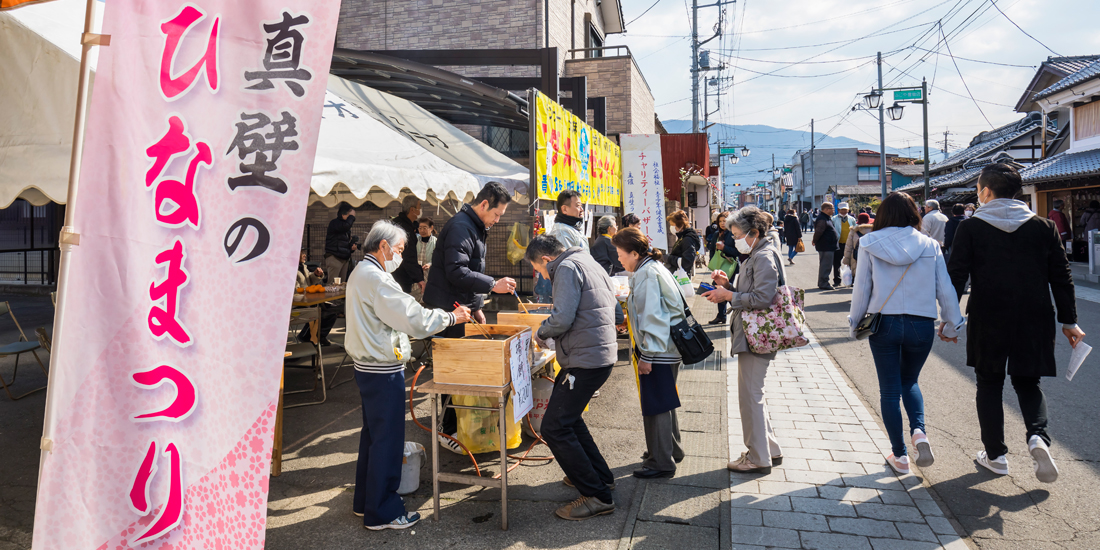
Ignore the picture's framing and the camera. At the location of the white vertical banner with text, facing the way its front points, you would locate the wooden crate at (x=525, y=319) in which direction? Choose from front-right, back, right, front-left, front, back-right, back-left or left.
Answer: front

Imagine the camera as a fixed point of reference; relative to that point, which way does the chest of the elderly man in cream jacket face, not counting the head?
to the viewer's right

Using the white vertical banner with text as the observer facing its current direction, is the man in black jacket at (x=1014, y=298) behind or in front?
in front

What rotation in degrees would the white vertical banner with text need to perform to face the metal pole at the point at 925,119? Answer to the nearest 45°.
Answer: approximately 135° to its left

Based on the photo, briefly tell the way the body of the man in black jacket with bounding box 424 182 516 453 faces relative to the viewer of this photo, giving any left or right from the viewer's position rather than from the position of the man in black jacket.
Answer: facing to the right of the viewer

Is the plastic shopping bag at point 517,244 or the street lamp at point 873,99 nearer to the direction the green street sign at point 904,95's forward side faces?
the plastic shopping bag

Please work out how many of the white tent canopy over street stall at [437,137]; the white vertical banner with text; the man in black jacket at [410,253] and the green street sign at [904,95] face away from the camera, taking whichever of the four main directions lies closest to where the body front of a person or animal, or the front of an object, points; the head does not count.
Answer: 0

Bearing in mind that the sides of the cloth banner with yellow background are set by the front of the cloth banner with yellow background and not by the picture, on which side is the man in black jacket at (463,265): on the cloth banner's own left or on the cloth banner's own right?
on the cloth banner's own right

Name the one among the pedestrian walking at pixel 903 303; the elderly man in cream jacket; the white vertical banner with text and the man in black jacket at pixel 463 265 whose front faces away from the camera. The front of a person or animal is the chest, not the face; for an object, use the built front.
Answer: the pedestrian walking

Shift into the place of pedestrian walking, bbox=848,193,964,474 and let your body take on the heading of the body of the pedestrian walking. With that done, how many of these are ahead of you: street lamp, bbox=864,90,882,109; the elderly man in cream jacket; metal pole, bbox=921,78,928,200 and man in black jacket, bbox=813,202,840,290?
3

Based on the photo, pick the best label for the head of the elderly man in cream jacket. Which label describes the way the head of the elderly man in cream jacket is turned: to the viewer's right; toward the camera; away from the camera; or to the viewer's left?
to the viewer's right

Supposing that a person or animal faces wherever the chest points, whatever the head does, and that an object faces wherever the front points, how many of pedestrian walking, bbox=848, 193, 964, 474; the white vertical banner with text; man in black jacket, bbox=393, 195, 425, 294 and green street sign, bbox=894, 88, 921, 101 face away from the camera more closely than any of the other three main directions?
1

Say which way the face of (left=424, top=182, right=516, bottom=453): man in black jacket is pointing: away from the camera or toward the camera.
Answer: toward the camera

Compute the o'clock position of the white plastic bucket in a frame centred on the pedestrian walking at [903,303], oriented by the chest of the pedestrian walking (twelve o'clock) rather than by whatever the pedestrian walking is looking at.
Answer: The white plastic bucket is roughly at 8 o'clock from the pedestrian walking.

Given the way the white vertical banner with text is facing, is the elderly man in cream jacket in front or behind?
in front
